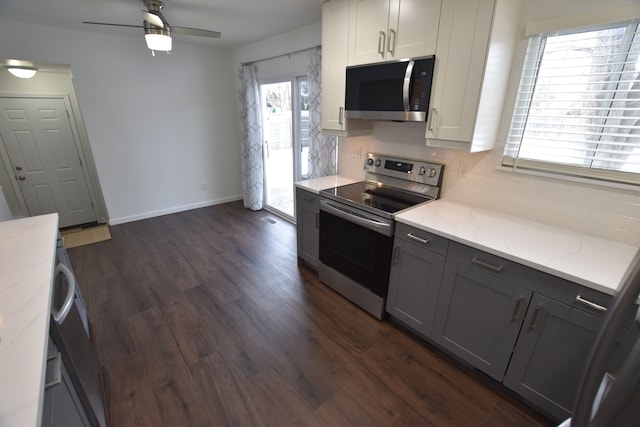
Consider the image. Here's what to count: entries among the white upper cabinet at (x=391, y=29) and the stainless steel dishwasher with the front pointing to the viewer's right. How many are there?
1

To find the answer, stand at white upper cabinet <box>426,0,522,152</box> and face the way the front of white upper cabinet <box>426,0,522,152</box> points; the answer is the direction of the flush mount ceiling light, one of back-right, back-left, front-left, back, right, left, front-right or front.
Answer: front-right

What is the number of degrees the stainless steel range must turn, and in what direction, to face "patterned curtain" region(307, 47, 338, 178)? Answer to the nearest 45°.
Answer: approximately 90° to its right

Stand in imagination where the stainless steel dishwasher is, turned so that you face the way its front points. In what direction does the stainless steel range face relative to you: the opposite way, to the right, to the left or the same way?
the opposite way

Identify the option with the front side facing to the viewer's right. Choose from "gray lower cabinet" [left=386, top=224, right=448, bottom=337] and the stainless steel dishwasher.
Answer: the stainless steel dishwasher

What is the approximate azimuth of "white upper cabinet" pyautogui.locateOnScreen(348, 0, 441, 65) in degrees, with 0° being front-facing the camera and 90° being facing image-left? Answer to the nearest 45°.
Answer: approximately 45°

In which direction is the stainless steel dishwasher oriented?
to the viewer's right

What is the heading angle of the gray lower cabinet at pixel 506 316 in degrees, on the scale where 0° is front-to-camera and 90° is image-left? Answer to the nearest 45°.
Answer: approximately 45°
